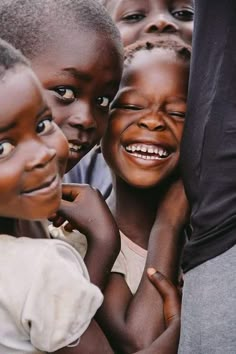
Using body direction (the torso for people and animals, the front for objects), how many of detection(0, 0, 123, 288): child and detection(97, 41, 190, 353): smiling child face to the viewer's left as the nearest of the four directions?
0

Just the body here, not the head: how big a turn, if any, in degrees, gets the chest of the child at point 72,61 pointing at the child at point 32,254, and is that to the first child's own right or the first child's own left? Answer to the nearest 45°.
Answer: approximately 45° to the first child's own right

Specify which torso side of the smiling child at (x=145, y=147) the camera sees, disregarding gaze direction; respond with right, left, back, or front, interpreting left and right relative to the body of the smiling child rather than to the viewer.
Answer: front

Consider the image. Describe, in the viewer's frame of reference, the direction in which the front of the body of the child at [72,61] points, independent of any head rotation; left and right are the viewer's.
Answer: facing the viewer and to the right of the viewer

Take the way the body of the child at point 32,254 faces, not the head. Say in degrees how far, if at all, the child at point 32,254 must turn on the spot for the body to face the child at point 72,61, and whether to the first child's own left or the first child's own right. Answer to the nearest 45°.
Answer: approximately 135° to the first child's own left

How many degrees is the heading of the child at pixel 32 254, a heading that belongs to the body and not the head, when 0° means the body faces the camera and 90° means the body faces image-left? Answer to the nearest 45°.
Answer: approximately 315°

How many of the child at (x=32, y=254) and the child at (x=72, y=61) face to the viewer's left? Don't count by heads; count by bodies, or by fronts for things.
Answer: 0
